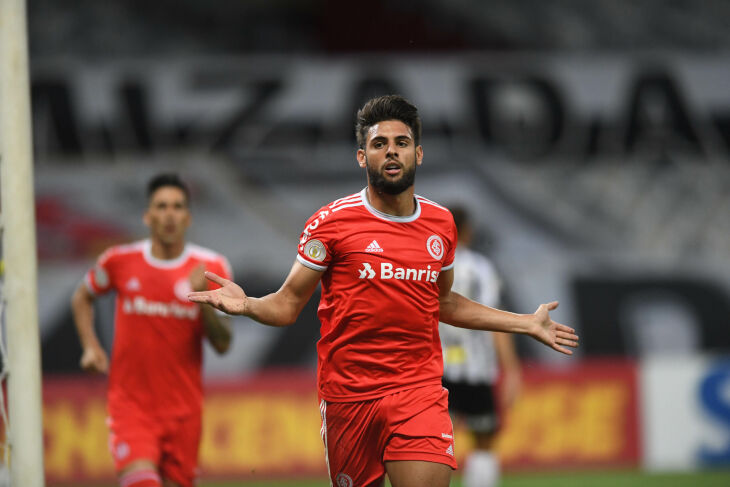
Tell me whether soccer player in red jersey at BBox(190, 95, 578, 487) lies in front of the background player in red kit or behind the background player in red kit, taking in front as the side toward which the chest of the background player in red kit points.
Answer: in front

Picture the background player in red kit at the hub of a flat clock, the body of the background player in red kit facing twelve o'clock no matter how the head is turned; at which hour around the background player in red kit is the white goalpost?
The white goalpost is roughly at 1 o'clock from the background player in red kit.

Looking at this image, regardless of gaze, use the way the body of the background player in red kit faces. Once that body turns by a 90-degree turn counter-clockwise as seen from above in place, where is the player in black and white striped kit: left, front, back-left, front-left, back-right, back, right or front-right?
front-left

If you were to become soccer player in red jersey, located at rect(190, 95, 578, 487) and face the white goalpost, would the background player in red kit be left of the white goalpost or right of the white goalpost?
right

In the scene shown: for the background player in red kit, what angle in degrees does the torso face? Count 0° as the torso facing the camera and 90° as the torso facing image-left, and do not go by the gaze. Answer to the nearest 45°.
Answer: approximately 0°
